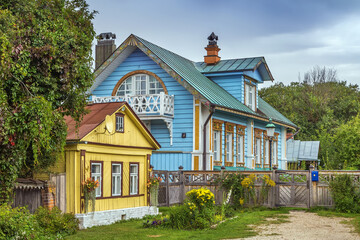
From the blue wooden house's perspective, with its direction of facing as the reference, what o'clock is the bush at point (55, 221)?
The bush is roughly at 11 o'clock from the blue wooden house.

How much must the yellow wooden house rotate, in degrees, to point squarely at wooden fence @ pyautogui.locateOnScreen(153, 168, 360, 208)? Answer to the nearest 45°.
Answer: approximately 90° to its left

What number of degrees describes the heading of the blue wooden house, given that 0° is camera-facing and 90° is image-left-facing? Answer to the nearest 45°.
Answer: approximately 45°

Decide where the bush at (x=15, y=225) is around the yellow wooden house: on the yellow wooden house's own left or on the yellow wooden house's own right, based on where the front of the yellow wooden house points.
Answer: on the yellow wooden house's own right

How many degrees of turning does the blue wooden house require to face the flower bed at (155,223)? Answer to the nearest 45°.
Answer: approximately 45° to its left

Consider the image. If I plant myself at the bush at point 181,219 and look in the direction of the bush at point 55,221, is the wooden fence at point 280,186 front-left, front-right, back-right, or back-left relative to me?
back-right

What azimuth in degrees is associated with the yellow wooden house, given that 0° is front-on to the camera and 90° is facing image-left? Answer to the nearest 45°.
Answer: approximately 315°

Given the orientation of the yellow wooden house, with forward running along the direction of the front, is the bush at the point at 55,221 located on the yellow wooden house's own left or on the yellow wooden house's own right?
on the yellow wooden house's own right
